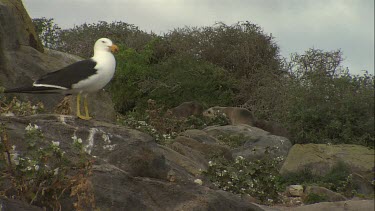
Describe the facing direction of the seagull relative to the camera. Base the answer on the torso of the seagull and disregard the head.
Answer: to the viewer's right

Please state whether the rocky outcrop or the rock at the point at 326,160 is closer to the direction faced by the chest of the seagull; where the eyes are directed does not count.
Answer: the rock

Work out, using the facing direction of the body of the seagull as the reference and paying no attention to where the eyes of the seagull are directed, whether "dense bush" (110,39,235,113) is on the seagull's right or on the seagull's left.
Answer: on the seagull's left
